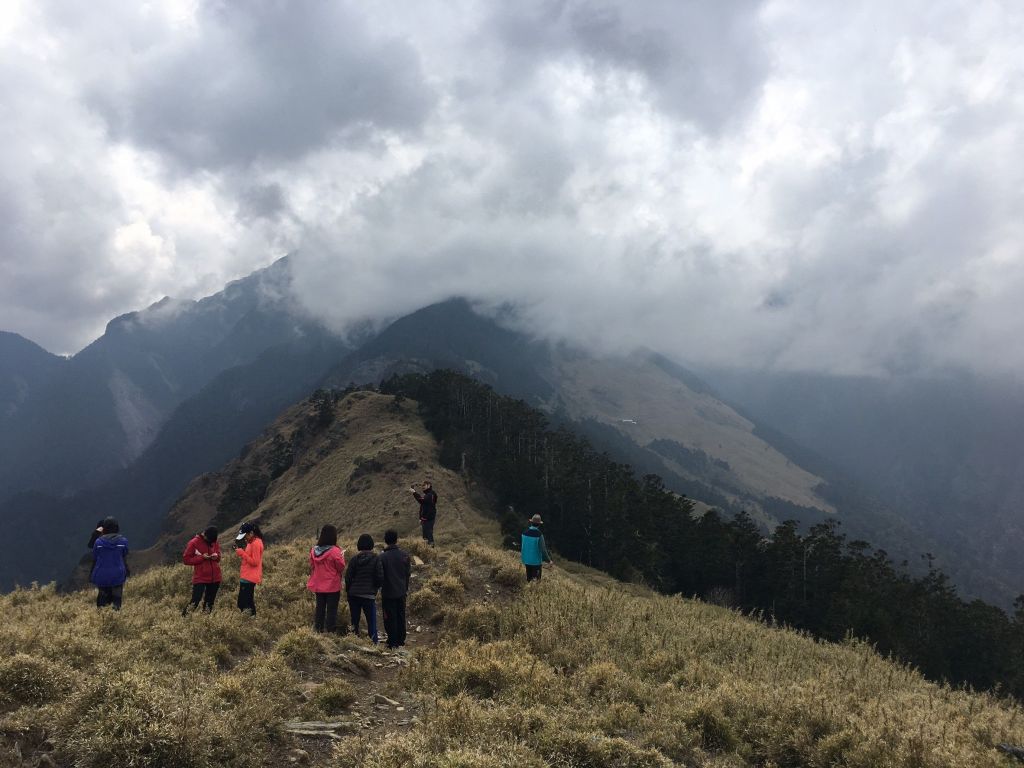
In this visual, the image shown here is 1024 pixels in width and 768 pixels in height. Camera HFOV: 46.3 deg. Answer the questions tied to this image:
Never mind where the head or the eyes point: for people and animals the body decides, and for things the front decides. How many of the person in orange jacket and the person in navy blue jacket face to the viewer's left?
1

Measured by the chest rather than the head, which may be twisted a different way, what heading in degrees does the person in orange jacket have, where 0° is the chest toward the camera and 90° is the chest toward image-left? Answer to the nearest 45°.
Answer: approximately 90°

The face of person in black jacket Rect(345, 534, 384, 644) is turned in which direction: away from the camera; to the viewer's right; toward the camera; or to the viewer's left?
away from the camera

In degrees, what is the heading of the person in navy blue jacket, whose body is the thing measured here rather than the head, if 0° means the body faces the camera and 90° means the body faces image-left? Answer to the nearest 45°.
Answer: approximately 180°

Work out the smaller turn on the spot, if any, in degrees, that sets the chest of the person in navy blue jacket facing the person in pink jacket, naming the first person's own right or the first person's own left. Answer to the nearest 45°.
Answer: approximately 135° to the first person's own right

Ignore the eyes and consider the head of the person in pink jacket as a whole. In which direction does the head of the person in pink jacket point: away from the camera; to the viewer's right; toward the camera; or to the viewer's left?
away from the camera

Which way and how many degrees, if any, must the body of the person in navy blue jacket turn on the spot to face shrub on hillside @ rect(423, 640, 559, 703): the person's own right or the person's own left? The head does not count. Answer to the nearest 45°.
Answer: approximately 135° to the person's own right

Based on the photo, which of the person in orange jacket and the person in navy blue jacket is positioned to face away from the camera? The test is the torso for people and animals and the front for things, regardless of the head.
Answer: the person in navy blue jacket

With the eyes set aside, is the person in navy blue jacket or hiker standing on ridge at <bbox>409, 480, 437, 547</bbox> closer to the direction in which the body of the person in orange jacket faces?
the person in navy blue jacket

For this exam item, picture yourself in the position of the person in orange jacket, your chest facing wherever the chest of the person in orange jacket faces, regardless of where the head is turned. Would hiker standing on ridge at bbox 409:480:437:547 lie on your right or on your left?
on your right

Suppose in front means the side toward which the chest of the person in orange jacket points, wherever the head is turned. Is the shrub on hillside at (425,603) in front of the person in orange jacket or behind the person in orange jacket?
behind

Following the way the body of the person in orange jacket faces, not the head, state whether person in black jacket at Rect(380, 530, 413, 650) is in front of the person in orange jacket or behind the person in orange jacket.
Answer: behind
